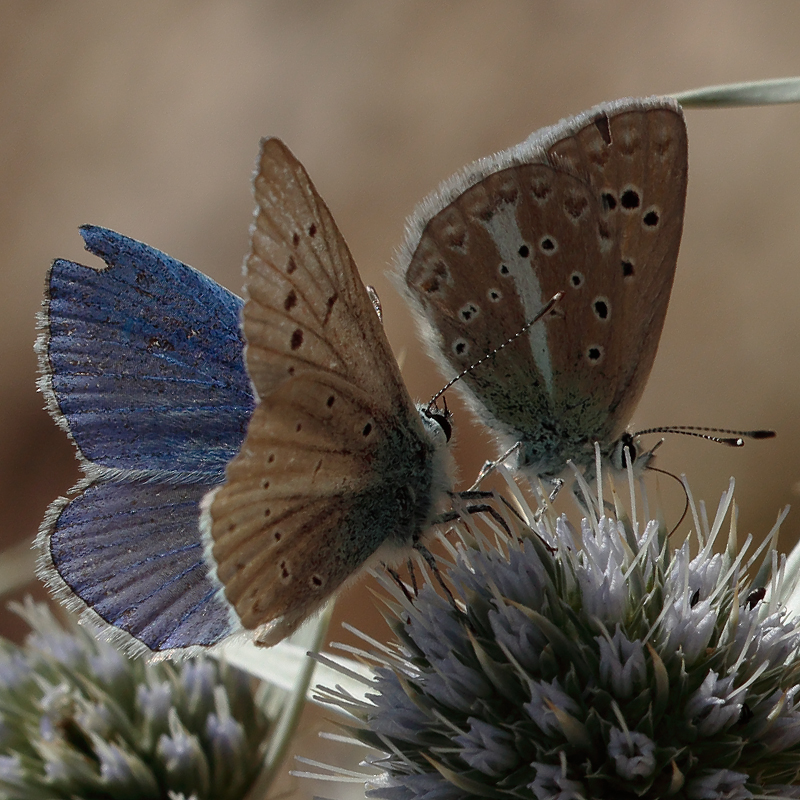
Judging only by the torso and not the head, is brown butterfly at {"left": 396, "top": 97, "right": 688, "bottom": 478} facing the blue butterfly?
no

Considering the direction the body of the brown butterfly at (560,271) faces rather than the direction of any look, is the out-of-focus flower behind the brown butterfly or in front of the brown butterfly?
behind

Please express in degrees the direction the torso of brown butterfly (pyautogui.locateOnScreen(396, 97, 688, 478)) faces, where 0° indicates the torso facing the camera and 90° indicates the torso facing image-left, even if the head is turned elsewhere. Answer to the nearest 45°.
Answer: approximately 270°
